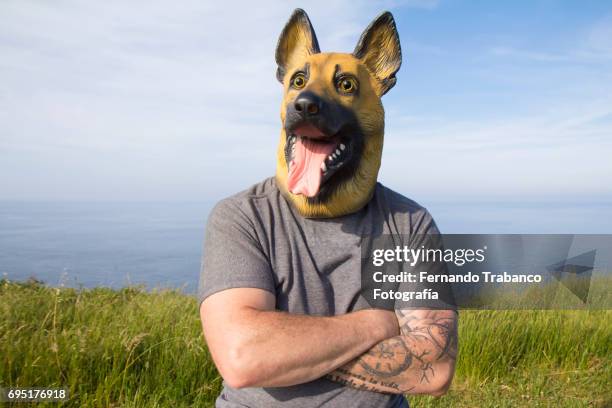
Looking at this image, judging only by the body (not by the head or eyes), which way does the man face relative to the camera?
toward the camera
